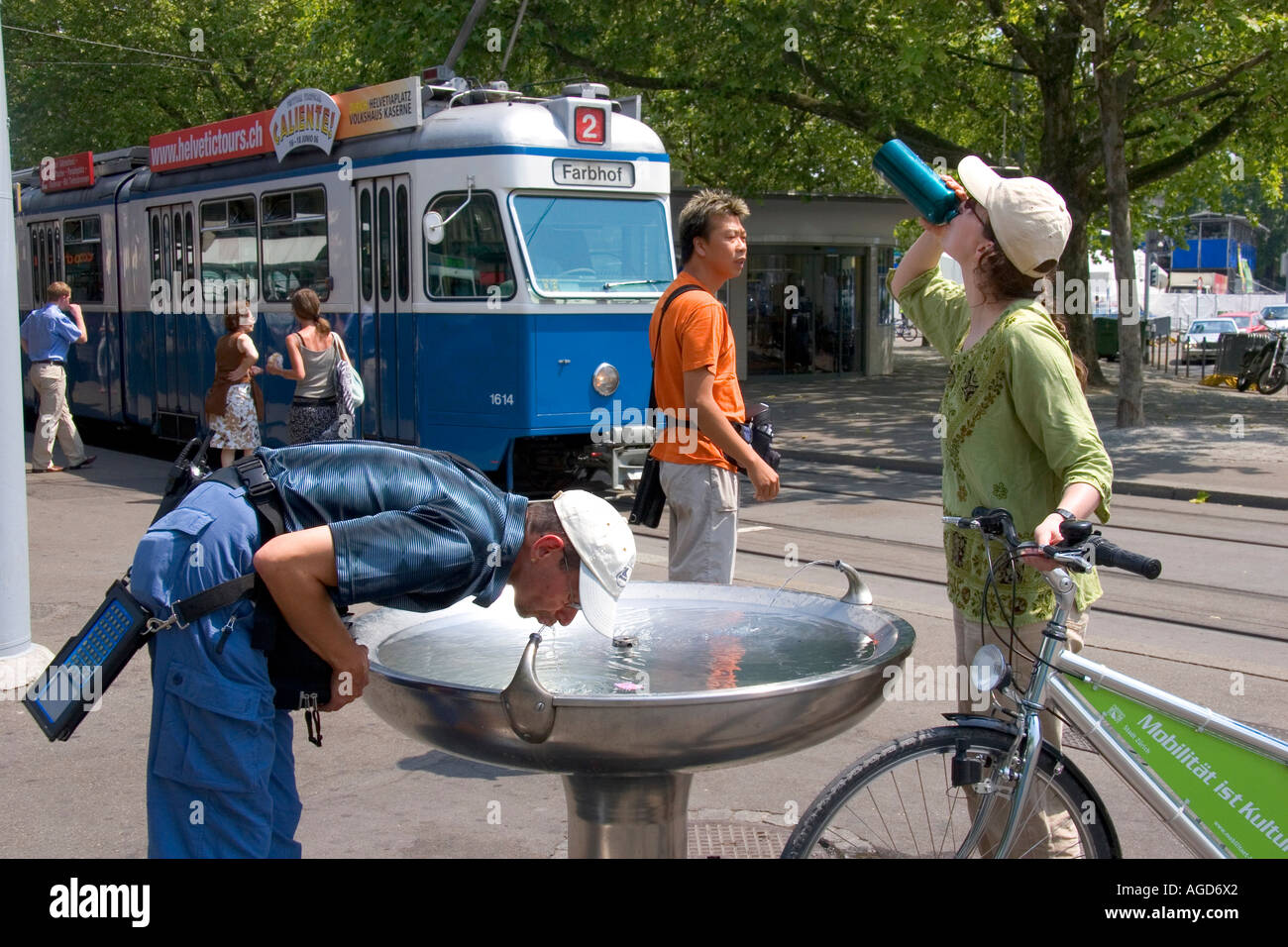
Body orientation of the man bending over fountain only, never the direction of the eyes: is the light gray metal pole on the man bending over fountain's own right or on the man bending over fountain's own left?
on the man bending over fountain's own left

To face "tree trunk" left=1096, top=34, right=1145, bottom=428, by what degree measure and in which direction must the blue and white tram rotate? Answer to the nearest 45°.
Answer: approximately 90° to its left

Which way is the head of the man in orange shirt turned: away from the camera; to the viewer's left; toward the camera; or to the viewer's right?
to the viewer's right

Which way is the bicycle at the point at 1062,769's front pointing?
to the viewer's left

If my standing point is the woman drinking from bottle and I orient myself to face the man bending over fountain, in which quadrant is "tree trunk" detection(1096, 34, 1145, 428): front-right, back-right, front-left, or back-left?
back-right

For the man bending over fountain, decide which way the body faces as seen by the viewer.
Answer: to the viewer's right

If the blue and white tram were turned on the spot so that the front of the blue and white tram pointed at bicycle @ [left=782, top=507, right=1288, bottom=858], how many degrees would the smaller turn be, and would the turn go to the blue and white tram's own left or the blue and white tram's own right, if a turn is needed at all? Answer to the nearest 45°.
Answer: approximately 45° to the blue and white tram's own right

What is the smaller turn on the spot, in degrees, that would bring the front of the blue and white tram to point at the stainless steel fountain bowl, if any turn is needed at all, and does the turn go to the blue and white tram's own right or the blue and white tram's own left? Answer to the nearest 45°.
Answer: approximately 45° to the blue and white tram's own right

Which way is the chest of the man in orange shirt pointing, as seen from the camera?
to the viewer's right

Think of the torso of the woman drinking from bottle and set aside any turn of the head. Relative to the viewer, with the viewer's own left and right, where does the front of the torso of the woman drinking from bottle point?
facing the viewer and to the left of the viewer

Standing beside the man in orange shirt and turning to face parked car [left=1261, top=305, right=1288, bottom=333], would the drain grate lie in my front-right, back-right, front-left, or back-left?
back-right

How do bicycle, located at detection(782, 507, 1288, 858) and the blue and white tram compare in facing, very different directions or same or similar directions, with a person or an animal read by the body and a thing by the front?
very different directions

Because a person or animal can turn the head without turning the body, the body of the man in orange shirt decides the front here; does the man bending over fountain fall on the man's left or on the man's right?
on the man's right

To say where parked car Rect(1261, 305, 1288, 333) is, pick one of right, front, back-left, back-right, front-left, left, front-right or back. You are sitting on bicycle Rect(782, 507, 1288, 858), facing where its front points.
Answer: right
